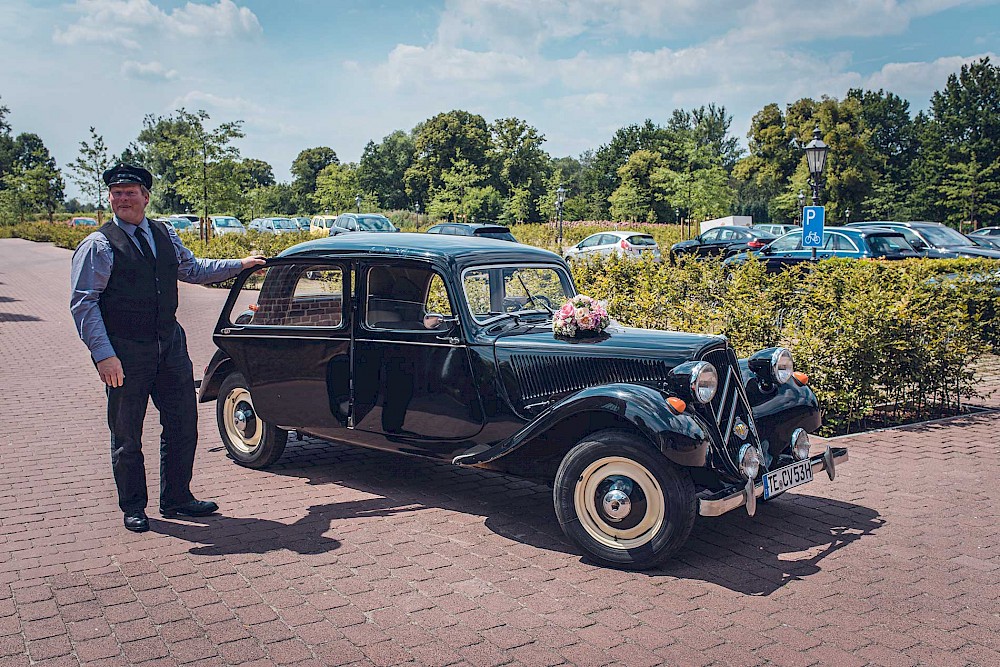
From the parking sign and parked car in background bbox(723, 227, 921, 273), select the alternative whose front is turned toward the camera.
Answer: the parking sign

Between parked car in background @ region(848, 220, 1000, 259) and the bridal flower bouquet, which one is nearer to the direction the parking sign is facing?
the bridal flower bouquet

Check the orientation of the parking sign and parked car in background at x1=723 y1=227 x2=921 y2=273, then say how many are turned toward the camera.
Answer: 1

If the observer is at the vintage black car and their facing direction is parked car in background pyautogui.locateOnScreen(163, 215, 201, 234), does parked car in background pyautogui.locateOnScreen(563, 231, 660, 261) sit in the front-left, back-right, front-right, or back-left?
front-right

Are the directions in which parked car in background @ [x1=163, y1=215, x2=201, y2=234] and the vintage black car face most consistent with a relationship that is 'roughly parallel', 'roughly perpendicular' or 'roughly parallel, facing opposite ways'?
roughly perpendicular

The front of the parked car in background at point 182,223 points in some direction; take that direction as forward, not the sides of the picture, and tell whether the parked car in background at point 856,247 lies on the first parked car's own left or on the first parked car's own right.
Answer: on the first parked car's own left

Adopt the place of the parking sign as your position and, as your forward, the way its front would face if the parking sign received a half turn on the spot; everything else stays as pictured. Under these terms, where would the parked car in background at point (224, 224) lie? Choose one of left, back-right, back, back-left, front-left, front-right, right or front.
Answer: front-left

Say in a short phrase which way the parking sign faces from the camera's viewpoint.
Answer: facing the viewer

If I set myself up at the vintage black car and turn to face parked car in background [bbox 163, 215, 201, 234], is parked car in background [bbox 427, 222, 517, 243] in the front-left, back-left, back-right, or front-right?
front-right

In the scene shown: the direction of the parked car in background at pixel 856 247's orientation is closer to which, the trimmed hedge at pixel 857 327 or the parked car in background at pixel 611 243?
the parked car in background

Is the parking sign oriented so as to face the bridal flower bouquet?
yes

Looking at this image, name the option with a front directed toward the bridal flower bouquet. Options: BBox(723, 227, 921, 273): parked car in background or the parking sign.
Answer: the parking sign

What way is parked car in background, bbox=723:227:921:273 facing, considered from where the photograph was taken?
facing away from the viewer and to the left of the viewer

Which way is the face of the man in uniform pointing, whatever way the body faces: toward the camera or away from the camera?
toward the camera

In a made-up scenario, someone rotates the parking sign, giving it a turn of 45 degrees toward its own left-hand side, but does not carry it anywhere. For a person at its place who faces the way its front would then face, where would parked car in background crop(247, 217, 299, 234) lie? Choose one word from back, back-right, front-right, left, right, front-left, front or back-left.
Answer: back
